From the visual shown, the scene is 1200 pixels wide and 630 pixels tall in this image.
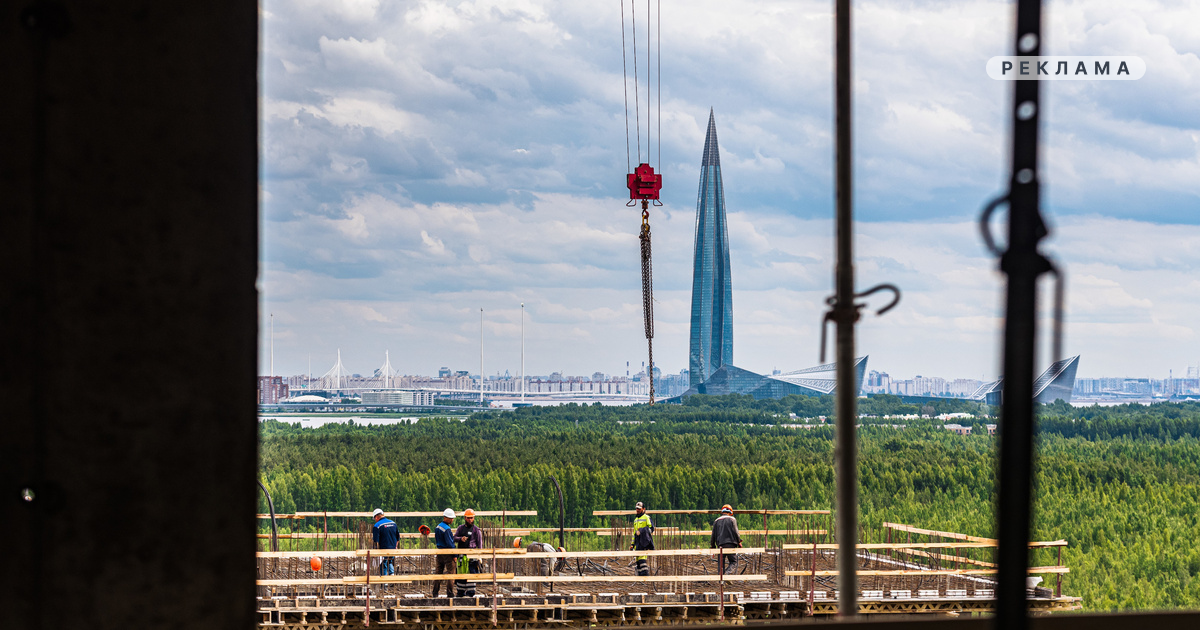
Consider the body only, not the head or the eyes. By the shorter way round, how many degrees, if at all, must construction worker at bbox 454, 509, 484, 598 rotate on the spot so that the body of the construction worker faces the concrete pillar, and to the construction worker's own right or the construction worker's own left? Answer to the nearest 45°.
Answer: approximately 45° to the construction worker's own left

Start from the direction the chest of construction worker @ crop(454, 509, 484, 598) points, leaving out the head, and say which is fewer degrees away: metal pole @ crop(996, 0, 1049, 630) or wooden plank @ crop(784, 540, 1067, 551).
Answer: the metal pole

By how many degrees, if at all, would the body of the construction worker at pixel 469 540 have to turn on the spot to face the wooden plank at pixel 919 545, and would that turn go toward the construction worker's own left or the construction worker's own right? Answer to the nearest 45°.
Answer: approximately 135° to the construction worker's own left

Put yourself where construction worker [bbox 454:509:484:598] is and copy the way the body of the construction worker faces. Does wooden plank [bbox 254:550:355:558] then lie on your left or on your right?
on your right

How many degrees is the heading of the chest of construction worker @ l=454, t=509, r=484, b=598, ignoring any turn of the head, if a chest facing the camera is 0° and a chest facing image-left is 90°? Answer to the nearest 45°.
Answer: approximately 45°

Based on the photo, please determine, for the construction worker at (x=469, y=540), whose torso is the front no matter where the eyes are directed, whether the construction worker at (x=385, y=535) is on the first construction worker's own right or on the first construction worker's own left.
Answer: on the first construction worker's own right

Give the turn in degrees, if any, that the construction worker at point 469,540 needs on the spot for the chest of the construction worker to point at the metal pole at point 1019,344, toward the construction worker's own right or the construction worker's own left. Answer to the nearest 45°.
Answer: approximately 45° to the construction worker's own left

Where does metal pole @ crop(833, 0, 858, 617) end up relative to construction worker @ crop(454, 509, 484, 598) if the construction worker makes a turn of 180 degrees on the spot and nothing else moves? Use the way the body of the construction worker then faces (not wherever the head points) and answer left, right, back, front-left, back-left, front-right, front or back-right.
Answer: back-right

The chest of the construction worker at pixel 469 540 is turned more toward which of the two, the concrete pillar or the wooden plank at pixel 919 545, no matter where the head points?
the concrete pillar
